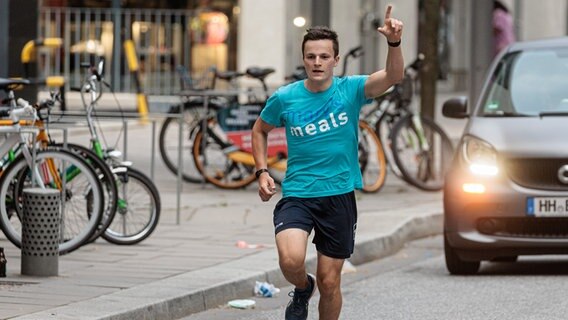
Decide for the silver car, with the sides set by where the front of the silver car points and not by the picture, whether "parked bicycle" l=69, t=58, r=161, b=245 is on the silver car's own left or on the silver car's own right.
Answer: on the silver car's own right

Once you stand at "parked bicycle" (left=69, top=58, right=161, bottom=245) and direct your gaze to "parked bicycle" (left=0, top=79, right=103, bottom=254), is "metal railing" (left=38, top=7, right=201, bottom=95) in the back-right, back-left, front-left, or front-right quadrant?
back-right

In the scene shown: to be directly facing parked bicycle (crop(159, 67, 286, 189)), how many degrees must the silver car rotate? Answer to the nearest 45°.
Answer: approximately 135° to its right

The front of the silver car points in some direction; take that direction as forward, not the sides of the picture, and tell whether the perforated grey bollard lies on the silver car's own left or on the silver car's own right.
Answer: on the silver car's own right

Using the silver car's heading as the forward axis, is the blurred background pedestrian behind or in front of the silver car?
behind

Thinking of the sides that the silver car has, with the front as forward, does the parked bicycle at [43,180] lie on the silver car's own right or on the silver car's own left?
on the silver car's own right

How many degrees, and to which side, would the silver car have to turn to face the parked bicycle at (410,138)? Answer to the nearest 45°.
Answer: approximately 180°

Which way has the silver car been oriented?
toward the camera

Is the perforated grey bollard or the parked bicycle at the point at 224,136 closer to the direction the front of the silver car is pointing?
the perforated grey bollard
